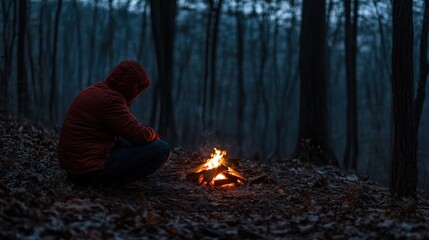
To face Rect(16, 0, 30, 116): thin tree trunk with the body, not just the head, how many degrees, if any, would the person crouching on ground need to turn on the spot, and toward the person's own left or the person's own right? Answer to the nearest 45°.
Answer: approximately 90° to the person's own left

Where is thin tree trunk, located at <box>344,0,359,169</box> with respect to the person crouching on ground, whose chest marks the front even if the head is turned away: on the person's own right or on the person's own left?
on the person's own left

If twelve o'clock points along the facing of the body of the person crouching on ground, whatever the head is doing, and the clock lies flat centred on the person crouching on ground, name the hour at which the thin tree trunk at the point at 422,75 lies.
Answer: The thin tree trunk is roughly at 11 o'clock from the person crouching on ground.

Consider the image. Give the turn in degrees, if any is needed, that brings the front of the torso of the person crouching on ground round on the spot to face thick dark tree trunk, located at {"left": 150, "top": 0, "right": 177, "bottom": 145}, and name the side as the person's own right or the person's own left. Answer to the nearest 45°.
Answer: approximately 90° to the person's own left

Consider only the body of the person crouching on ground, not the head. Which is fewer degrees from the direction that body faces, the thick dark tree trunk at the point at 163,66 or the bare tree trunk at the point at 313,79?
the bare tree trunk

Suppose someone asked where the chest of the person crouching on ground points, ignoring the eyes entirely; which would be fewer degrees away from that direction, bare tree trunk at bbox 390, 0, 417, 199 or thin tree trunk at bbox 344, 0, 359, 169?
the bare tree trunk

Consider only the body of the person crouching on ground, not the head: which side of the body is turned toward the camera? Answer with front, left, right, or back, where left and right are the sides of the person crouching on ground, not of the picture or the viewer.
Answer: right

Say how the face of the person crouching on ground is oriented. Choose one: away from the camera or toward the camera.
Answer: away from the camera
